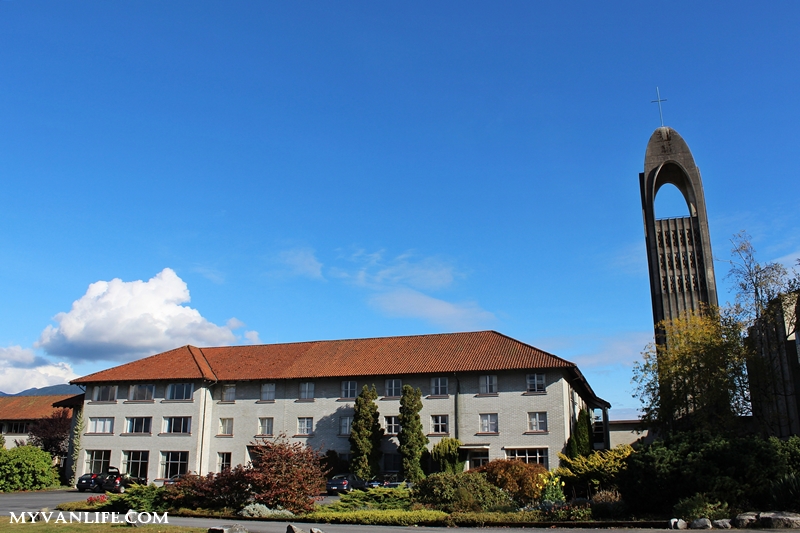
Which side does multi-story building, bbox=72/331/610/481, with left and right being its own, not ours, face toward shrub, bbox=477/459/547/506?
front

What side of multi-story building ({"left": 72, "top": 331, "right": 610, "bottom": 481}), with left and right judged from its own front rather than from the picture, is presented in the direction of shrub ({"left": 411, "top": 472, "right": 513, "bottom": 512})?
front

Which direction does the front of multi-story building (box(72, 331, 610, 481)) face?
toward the camera

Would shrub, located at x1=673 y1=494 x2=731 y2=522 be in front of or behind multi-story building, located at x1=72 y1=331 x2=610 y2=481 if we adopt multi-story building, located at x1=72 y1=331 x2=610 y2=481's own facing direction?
in front

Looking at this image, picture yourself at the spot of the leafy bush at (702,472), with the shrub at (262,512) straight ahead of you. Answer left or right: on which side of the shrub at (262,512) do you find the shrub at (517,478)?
right

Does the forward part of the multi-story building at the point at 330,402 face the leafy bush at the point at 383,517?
yes

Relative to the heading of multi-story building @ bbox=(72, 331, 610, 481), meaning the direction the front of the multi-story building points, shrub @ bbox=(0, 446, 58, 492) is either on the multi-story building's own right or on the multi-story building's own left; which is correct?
on the multi-story building's own right

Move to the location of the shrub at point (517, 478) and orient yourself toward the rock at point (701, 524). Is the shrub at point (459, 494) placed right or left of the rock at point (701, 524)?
right

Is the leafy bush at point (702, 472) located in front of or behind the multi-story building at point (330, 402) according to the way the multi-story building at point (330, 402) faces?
in front

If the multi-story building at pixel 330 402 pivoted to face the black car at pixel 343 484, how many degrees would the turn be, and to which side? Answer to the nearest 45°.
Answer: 0° — it already faces it

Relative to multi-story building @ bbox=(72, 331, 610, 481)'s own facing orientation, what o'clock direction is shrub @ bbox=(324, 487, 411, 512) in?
The shrub is roughly at 12 o'clock from the multi-story building.

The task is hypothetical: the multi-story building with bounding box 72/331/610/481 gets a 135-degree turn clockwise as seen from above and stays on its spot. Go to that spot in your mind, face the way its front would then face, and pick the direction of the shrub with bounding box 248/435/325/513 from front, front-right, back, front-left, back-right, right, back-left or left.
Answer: back-left
